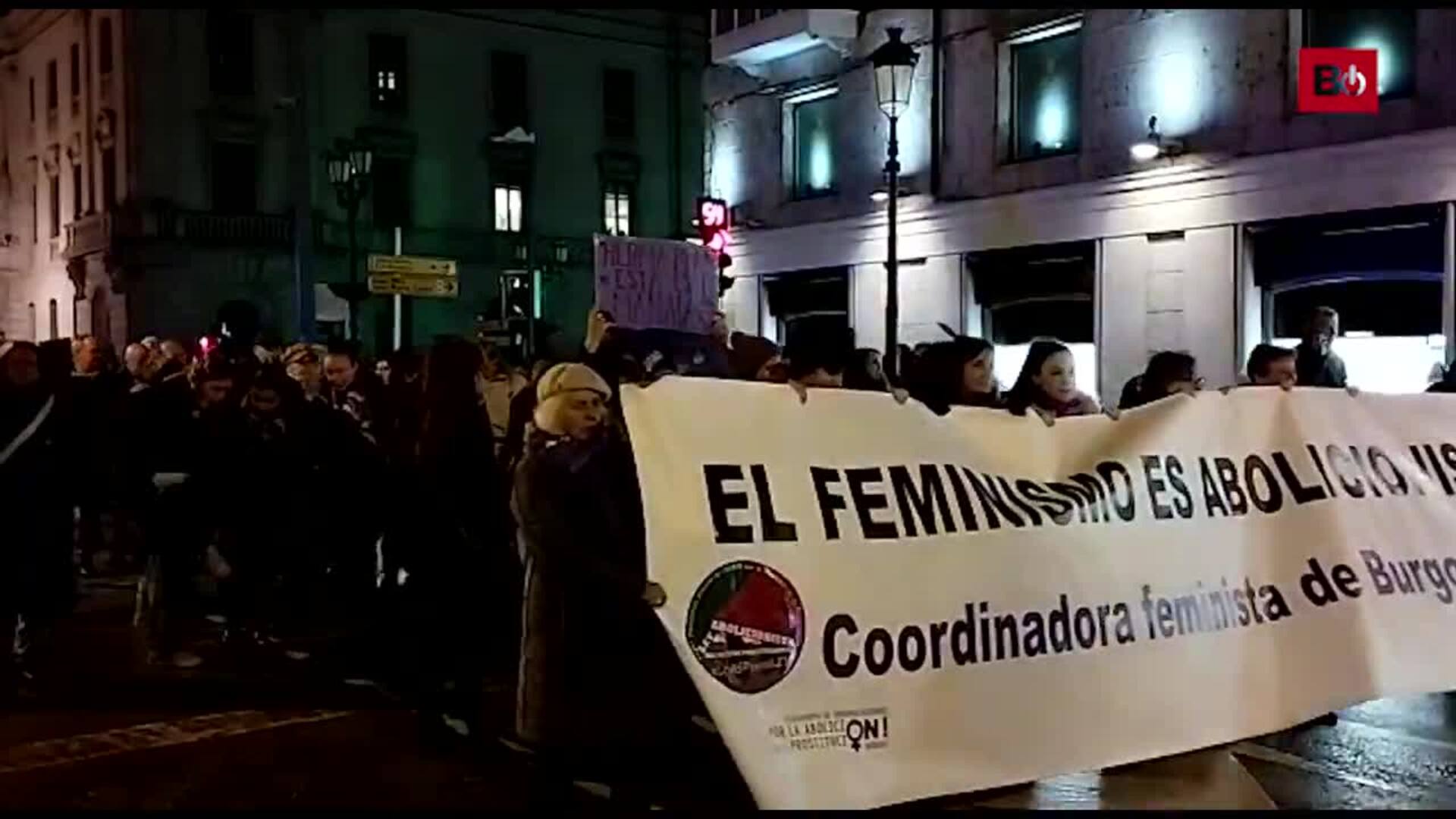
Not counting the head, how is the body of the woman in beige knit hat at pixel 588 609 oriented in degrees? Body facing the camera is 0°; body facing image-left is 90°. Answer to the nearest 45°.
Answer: approximately 315°

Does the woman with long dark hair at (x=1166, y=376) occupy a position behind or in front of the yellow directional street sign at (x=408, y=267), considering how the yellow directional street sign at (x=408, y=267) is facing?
in front

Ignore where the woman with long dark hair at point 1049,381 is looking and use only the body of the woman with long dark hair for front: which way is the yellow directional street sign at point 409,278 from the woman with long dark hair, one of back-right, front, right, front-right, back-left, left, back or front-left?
back

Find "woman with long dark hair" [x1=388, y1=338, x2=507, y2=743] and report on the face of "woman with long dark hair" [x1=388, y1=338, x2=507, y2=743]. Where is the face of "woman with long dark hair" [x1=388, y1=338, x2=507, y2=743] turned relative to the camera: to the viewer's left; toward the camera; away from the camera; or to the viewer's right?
away from the camera

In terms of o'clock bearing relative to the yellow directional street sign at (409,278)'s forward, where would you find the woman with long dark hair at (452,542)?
The woman with long dark hair is roughly at 12 o'clock from the yellow directional street sign.

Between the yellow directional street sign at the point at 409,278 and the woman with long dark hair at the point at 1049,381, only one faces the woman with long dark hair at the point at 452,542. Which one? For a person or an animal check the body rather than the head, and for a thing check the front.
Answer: the yellow directional street sign

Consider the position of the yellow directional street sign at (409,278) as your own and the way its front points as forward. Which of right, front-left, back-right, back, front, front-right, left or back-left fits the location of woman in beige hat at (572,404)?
front

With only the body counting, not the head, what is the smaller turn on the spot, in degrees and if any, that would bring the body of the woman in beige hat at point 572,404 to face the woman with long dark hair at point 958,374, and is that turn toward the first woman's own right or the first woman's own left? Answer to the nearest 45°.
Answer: approximately 90° to the first woman's own left

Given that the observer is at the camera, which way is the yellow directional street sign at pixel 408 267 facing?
facing the viewer

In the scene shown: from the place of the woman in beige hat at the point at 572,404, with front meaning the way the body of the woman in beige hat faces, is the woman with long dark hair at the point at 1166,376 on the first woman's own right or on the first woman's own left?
on the first woman's own left

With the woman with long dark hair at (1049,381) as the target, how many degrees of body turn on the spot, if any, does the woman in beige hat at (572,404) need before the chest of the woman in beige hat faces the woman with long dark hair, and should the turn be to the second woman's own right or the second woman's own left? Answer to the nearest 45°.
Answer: approximately 90° to the second woman's own left

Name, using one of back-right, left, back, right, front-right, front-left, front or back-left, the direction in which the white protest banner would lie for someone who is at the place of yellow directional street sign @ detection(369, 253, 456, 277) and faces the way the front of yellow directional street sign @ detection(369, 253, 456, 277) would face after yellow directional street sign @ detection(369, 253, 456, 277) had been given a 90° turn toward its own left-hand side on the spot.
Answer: right
